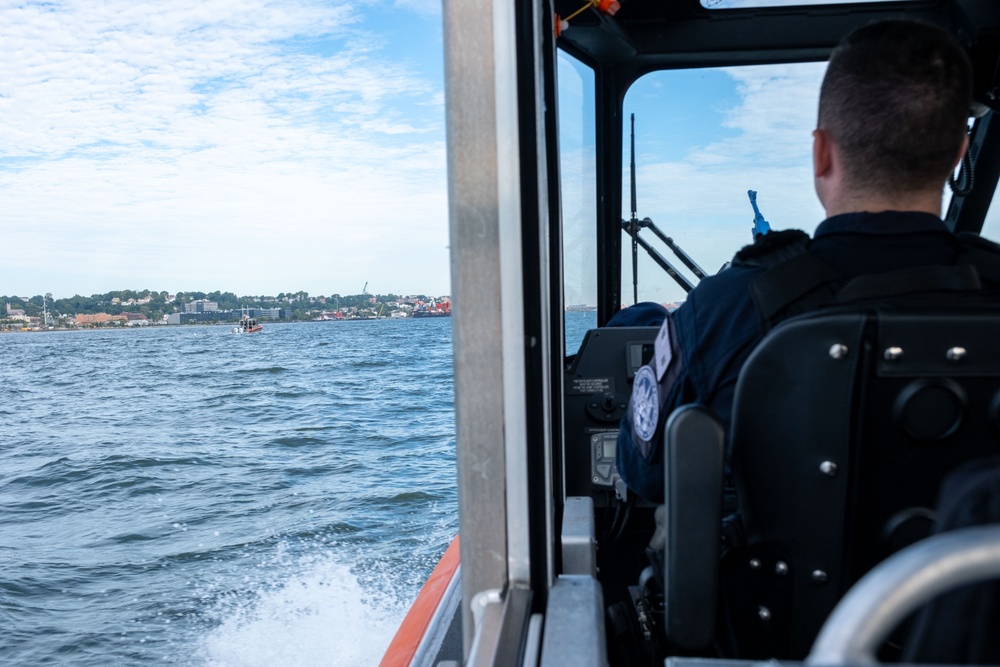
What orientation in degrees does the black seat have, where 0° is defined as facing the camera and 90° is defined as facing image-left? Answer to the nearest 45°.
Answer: approximately 180°
